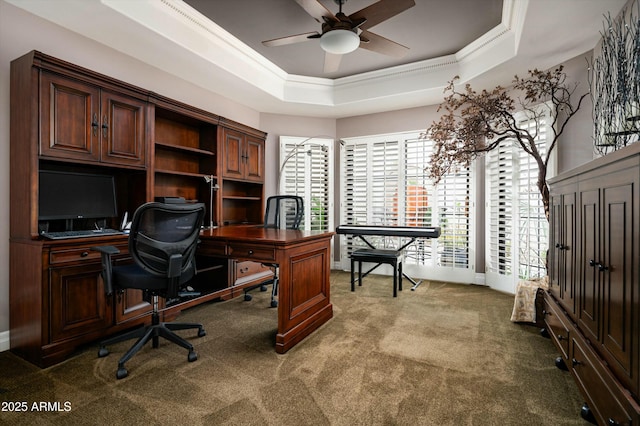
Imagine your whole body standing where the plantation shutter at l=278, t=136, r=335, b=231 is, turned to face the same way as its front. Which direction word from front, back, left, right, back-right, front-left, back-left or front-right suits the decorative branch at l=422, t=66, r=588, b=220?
front-left

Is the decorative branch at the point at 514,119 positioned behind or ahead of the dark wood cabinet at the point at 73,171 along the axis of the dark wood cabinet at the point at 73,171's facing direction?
ahead

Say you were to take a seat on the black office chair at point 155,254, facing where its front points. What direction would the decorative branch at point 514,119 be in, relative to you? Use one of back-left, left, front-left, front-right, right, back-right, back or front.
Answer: back-right

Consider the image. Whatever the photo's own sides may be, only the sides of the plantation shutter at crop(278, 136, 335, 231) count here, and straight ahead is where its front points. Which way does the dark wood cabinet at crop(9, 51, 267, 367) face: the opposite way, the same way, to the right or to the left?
to the left

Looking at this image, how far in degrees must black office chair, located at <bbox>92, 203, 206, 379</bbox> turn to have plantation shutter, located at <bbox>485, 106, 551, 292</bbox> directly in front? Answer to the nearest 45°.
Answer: approximately 135° to its right

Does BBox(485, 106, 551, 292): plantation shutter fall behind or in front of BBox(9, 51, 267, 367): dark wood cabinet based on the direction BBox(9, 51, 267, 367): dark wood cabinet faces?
in front

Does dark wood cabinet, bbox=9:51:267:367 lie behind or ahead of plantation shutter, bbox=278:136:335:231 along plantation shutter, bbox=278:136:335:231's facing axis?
ahead

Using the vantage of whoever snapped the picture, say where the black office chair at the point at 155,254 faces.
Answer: facing away from the viewer and to the left of the viewer

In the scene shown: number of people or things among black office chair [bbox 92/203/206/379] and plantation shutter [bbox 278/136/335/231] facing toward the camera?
1

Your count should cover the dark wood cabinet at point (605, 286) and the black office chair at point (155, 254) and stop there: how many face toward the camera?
0

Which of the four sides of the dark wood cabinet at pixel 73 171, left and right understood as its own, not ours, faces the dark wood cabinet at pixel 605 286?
front

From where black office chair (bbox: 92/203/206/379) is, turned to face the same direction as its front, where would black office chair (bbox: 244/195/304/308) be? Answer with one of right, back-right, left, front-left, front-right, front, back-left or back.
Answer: right

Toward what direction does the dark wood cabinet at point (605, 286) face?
to the viewer's left

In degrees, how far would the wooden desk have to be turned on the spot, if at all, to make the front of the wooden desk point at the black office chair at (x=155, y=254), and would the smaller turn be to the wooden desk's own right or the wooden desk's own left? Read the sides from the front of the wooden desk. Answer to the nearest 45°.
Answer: approximately 45° to the wooden desk's own right
